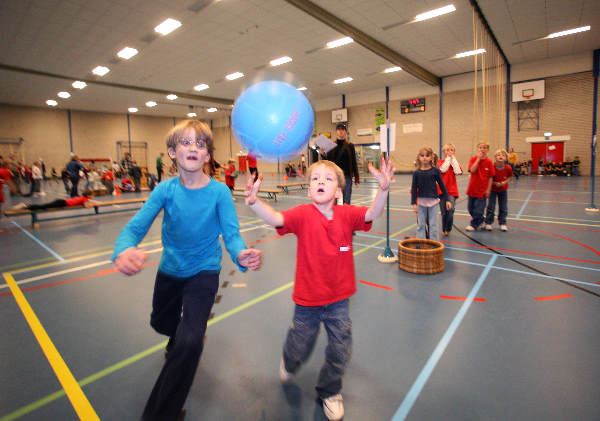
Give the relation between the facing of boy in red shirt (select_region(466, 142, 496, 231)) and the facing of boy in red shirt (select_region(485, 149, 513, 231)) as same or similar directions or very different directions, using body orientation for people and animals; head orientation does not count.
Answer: same or similar directions

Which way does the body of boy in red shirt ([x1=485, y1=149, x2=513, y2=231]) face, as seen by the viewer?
toward the camera

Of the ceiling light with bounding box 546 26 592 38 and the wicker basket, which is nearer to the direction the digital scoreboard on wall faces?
the wicker basket

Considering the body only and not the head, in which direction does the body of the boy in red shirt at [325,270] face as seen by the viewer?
toward the camera

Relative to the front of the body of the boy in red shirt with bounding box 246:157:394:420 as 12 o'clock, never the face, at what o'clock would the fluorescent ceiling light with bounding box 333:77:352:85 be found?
The fluorescent ceiling light is roughly at 6 o'clock from the boy in red shirt.

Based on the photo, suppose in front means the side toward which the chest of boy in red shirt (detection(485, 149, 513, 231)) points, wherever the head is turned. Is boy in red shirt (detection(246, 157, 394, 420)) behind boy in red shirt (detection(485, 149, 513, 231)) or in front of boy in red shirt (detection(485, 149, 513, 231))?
in front

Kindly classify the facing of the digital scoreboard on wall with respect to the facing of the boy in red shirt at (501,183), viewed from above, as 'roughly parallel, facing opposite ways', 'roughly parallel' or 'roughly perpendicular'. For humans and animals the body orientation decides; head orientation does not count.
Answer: roughly parallel

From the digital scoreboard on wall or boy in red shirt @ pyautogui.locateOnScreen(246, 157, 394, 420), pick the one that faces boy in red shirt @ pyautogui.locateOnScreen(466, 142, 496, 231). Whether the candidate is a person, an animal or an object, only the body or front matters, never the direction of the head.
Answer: the digital scoreboard on wall

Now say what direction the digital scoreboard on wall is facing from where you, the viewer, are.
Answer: facing the viewer

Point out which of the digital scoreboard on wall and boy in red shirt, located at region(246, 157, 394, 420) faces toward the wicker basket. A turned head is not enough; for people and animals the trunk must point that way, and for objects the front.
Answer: the digital scoreboard on wall

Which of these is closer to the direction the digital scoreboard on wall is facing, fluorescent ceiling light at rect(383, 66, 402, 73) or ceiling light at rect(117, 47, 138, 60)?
the fluorescent ceiling light

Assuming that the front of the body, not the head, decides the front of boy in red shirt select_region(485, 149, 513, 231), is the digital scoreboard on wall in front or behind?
behind
